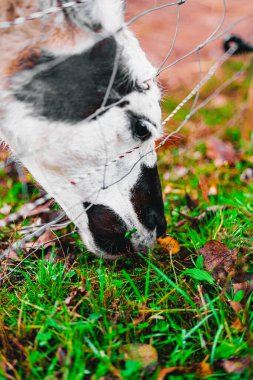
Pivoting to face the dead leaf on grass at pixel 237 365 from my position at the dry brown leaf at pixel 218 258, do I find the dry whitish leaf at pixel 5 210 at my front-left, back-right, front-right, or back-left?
back-right

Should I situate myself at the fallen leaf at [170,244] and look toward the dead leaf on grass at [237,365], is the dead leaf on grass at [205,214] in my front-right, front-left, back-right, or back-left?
back-left
